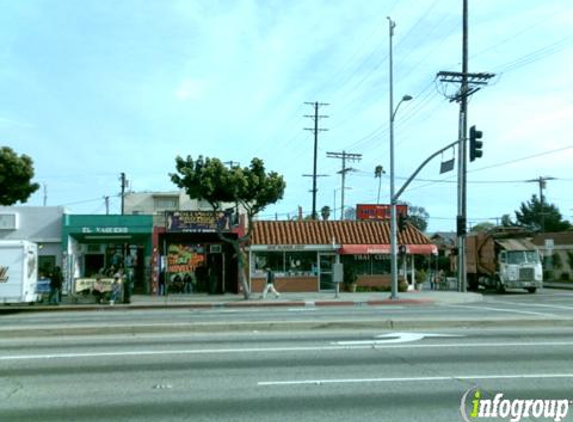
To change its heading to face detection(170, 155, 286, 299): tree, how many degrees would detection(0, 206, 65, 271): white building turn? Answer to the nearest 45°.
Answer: approximately 45° to its left

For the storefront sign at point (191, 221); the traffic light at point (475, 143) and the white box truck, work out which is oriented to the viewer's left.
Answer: the white box truck

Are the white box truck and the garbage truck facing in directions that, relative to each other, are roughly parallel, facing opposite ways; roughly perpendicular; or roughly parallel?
roughly perpendicular

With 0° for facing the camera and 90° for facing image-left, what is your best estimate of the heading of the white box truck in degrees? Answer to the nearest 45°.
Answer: approximately 90°

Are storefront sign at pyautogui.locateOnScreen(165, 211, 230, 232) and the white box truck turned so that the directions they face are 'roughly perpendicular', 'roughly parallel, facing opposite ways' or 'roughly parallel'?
roughly perpendicular

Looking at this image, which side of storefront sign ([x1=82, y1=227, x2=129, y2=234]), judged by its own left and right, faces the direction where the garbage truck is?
left
